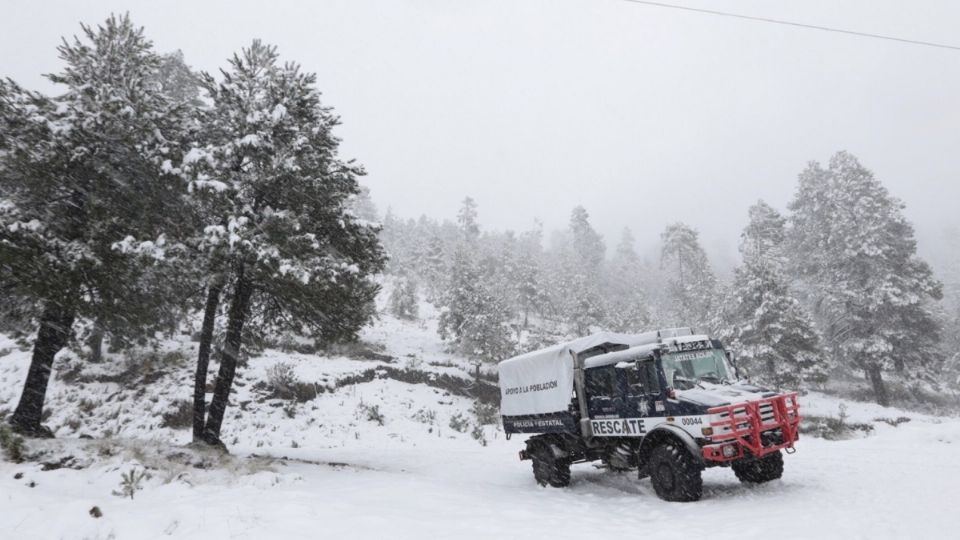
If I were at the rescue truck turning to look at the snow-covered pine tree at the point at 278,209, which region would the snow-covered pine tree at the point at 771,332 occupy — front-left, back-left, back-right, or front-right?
back-right

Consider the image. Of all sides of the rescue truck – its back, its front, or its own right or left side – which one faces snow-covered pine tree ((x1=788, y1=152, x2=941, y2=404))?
left

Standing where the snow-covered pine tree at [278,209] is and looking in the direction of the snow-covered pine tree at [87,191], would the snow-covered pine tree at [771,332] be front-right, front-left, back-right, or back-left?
back-right

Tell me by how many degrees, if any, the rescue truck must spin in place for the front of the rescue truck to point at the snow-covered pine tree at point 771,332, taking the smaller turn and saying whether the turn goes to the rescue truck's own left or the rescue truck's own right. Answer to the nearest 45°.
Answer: approximately 135° to the rescue truck's own left

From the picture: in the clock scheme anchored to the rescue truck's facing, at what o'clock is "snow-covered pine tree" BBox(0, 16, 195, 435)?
The snow-covered pine tree is roughly at 4 o'clock from the rescue truck.

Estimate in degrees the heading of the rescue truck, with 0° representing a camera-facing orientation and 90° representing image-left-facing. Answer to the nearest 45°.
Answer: approximately 315°

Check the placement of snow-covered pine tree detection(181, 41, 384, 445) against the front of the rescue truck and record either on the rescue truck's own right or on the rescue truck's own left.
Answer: on the rescue truck's own right

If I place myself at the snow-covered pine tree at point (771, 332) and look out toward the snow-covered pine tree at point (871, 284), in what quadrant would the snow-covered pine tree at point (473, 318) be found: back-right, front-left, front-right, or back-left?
back-left

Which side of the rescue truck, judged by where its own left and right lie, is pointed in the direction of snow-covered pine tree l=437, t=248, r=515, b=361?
back

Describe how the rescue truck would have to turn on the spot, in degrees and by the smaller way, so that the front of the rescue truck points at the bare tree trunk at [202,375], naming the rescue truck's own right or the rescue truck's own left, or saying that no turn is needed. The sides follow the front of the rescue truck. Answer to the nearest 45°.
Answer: approximately 135° to the rescue truck's own right
